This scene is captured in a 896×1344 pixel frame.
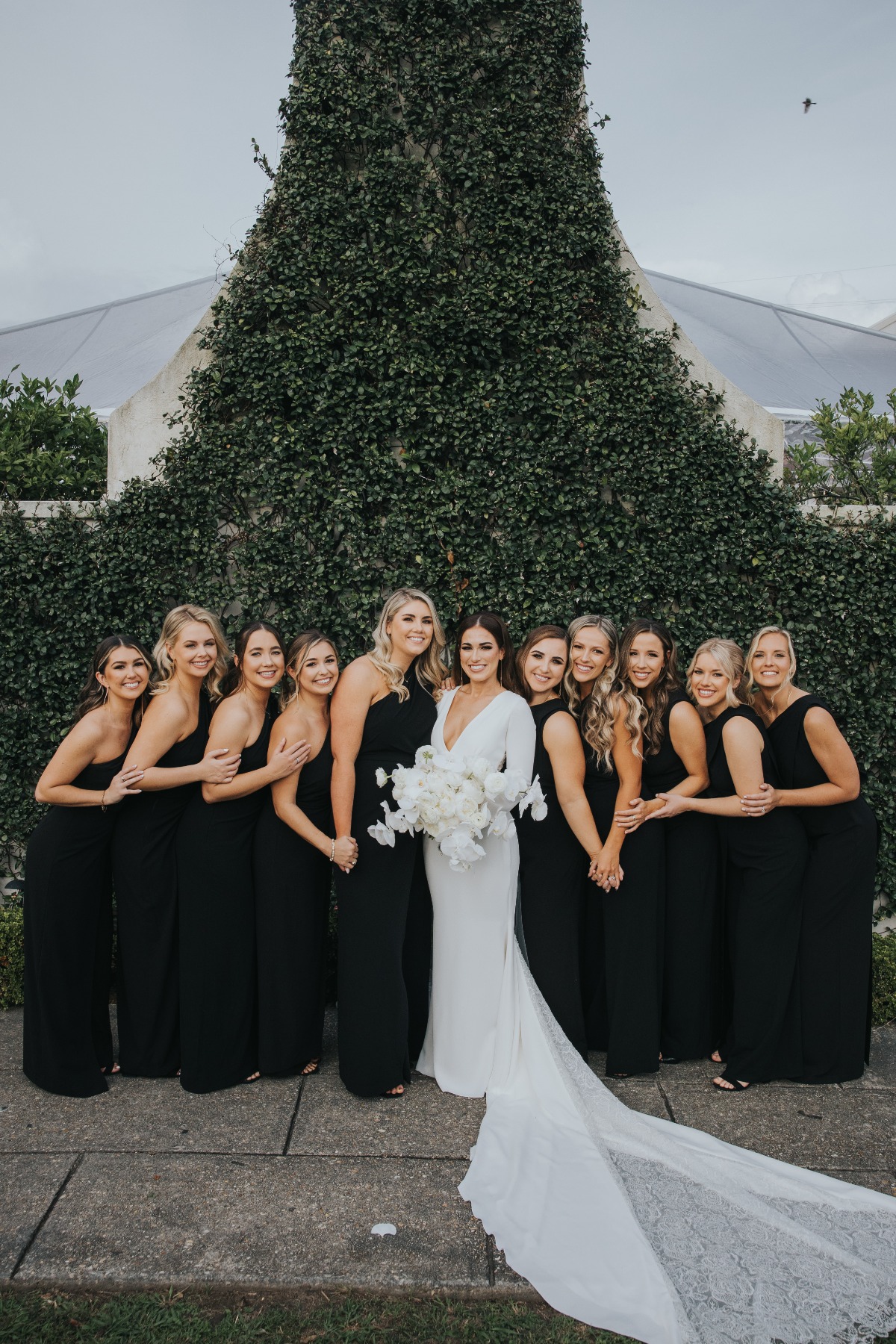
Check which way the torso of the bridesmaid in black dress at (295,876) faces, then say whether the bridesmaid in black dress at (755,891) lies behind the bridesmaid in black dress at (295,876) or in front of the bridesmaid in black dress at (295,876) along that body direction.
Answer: in front

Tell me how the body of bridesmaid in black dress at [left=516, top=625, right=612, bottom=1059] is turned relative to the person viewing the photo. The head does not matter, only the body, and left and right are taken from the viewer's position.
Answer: facing the viewer and to the left of the viewer

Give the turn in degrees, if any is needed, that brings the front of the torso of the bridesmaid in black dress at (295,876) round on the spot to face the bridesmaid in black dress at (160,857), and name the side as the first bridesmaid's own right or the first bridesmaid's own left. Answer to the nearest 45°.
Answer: approximately 135° to the first bridesmaid's own right

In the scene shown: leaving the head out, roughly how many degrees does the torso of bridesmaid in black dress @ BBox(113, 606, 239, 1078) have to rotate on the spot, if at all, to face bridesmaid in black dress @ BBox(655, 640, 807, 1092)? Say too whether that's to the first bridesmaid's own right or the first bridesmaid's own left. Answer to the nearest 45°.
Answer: approximately 45° to the first bridesmaid's own left

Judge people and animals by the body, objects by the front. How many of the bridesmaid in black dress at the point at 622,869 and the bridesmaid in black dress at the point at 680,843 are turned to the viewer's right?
0

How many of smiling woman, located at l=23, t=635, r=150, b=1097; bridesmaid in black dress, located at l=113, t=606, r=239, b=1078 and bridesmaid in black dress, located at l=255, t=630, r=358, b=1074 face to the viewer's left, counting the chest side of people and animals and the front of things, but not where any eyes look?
0

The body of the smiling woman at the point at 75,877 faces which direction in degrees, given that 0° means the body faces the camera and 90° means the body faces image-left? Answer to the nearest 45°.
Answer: approximately 315°

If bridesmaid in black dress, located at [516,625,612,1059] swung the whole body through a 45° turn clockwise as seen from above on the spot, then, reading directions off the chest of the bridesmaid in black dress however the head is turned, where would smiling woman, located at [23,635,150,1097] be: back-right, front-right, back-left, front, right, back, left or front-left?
front

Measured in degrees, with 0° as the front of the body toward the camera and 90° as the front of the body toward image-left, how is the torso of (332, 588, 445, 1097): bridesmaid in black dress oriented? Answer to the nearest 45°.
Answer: approximately 315°

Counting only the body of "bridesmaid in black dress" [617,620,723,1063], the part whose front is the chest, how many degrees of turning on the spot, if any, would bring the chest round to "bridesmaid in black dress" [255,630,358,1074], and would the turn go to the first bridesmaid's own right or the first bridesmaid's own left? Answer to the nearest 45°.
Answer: approximately 45° to the first bridesmaid's own right
